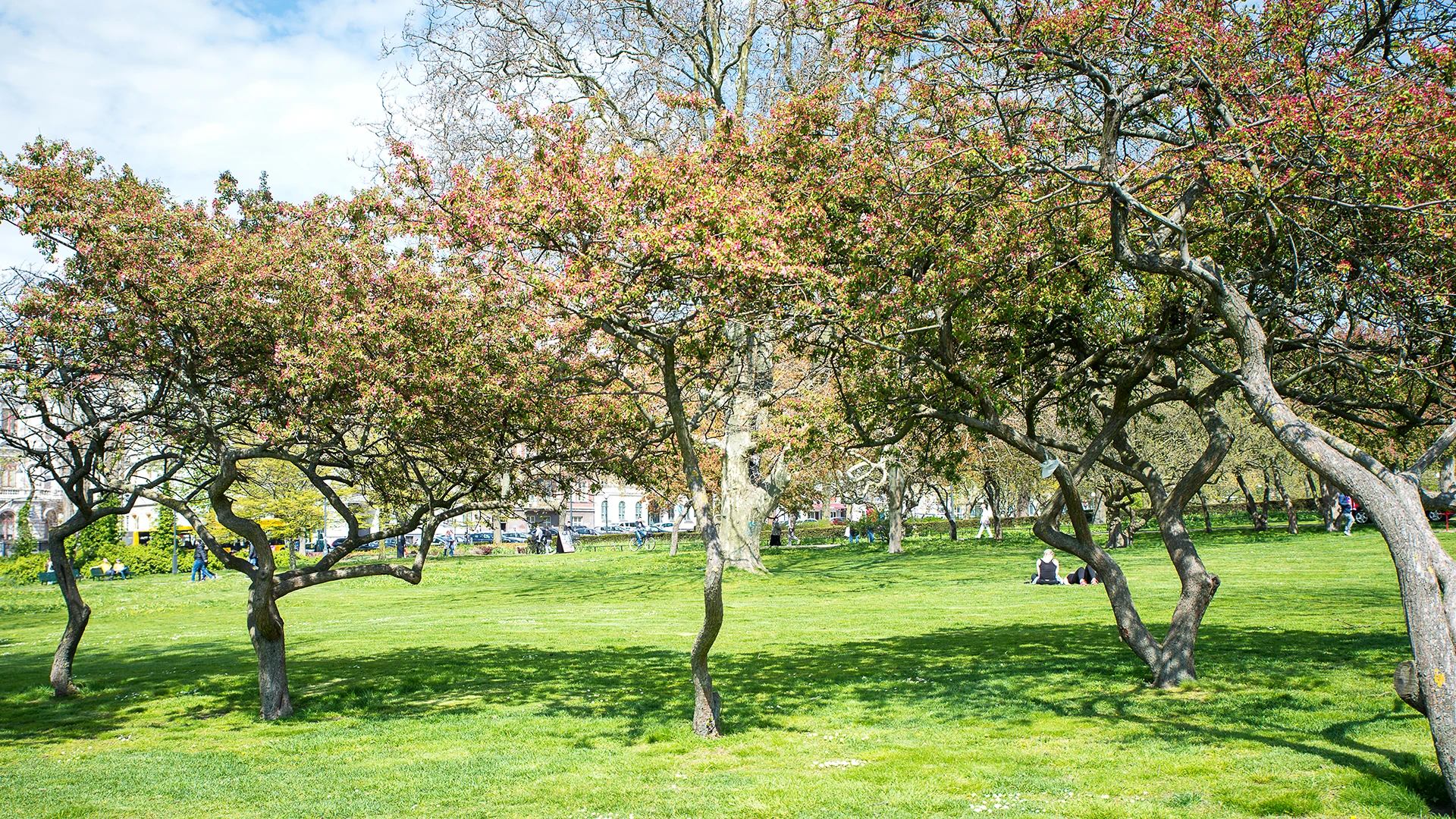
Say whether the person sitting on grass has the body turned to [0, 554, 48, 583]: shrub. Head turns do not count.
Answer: no
